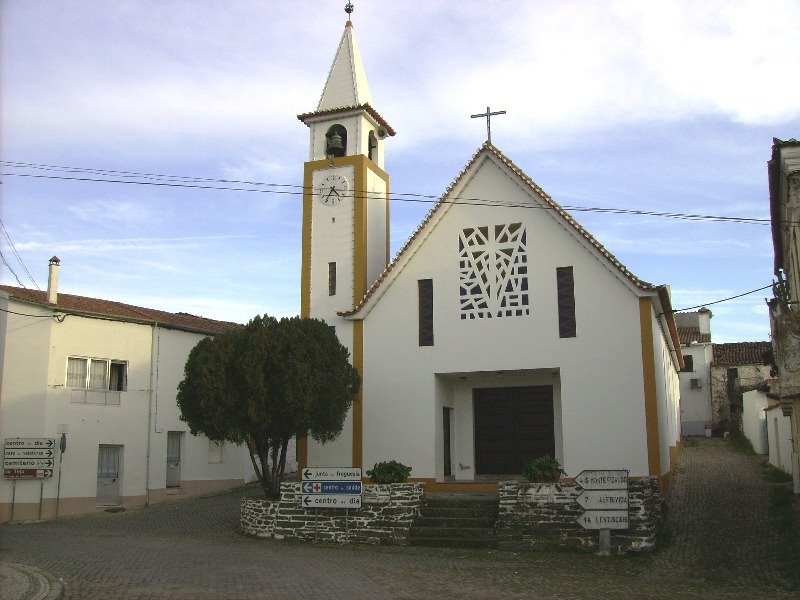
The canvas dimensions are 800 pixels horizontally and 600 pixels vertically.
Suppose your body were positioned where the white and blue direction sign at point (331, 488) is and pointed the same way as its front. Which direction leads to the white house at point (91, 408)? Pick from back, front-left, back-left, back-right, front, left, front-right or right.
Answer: back-right

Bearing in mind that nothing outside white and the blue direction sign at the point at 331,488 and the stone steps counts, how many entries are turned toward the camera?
2

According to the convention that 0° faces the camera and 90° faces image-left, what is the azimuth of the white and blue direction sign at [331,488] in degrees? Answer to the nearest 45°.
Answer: approximately 0°

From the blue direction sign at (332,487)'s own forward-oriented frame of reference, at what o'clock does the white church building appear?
The white church building is roughly at 8 o'clock from the blue direction sign.

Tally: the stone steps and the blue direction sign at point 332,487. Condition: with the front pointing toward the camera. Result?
2

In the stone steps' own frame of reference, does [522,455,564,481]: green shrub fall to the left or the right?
on its left
